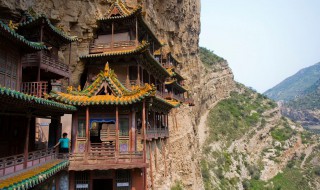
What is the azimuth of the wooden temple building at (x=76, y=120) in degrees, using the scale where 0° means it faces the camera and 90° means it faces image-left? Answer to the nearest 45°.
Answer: approximately 0°

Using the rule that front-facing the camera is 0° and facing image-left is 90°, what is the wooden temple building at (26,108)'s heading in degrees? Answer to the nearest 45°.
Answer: approximately 315°
